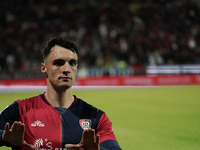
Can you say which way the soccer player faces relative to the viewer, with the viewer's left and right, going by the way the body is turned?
facing the viewer
